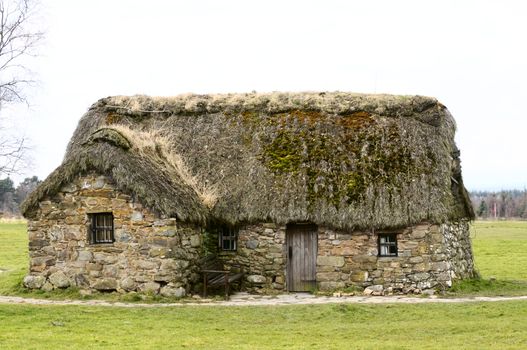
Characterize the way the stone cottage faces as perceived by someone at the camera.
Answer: facing the viewer
